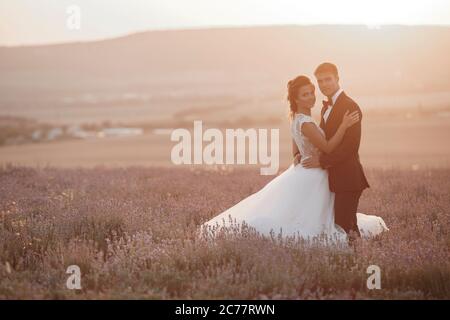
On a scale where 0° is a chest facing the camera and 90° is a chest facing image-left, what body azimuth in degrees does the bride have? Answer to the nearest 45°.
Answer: approximately 270°

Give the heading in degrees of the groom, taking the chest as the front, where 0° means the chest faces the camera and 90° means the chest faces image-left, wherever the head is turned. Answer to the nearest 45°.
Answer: approximately 45°
